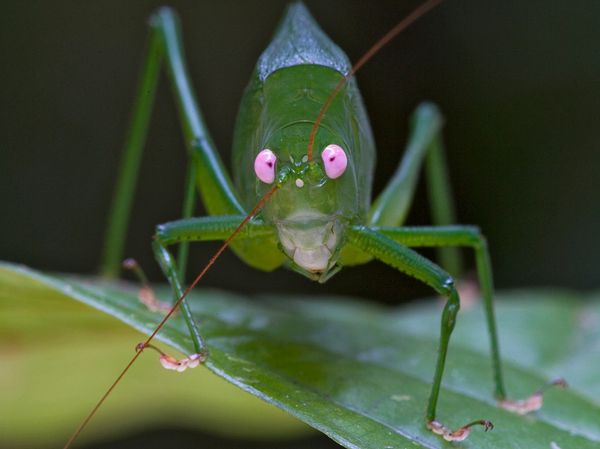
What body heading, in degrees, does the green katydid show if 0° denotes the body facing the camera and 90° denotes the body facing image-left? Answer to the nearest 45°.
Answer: approximately 0°
